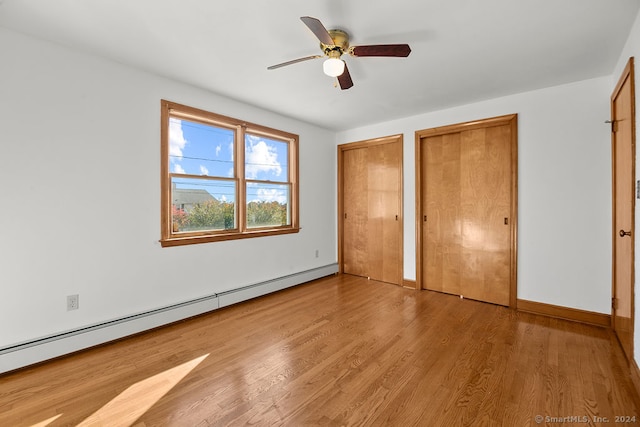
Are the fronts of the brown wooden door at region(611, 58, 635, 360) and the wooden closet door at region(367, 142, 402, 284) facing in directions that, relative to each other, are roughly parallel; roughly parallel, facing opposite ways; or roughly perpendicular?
roughly perpendicular

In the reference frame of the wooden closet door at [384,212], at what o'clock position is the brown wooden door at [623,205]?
The brown wooden door is roughly at 9 o'clock from the wooden closet door.

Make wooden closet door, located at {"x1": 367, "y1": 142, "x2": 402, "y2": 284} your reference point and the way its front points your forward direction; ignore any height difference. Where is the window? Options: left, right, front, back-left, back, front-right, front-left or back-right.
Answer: front

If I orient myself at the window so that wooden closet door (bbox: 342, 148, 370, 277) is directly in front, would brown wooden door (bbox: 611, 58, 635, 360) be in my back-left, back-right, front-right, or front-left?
front-right

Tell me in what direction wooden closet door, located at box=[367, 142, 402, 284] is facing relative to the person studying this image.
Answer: facing the viewer and to the left of the viewer

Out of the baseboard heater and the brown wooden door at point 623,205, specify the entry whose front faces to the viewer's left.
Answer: the brown wooden door

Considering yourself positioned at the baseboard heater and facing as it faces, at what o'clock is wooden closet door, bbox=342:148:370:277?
The wooden closet door is roughly at 10 o'clock from the baseboard heater.

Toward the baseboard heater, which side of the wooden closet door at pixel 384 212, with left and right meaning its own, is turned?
front

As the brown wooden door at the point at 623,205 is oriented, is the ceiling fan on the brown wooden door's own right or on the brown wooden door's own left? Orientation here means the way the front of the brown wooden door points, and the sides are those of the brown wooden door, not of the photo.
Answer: on the brown wooden door's own left

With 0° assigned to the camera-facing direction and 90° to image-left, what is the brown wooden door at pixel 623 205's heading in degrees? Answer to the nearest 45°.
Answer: approximately 90°

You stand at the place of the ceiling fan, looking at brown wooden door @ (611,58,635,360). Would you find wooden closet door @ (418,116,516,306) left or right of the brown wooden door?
left

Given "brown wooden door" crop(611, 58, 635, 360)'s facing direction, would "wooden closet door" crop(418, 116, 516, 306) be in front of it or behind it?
in front

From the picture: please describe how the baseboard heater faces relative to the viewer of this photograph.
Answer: facing the viewer and to the right of the viewer

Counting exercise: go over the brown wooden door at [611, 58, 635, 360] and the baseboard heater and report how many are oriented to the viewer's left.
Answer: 1

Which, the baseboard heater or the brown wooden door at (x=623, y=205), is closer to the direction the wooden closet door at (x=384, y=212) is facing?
the baseboard heater
